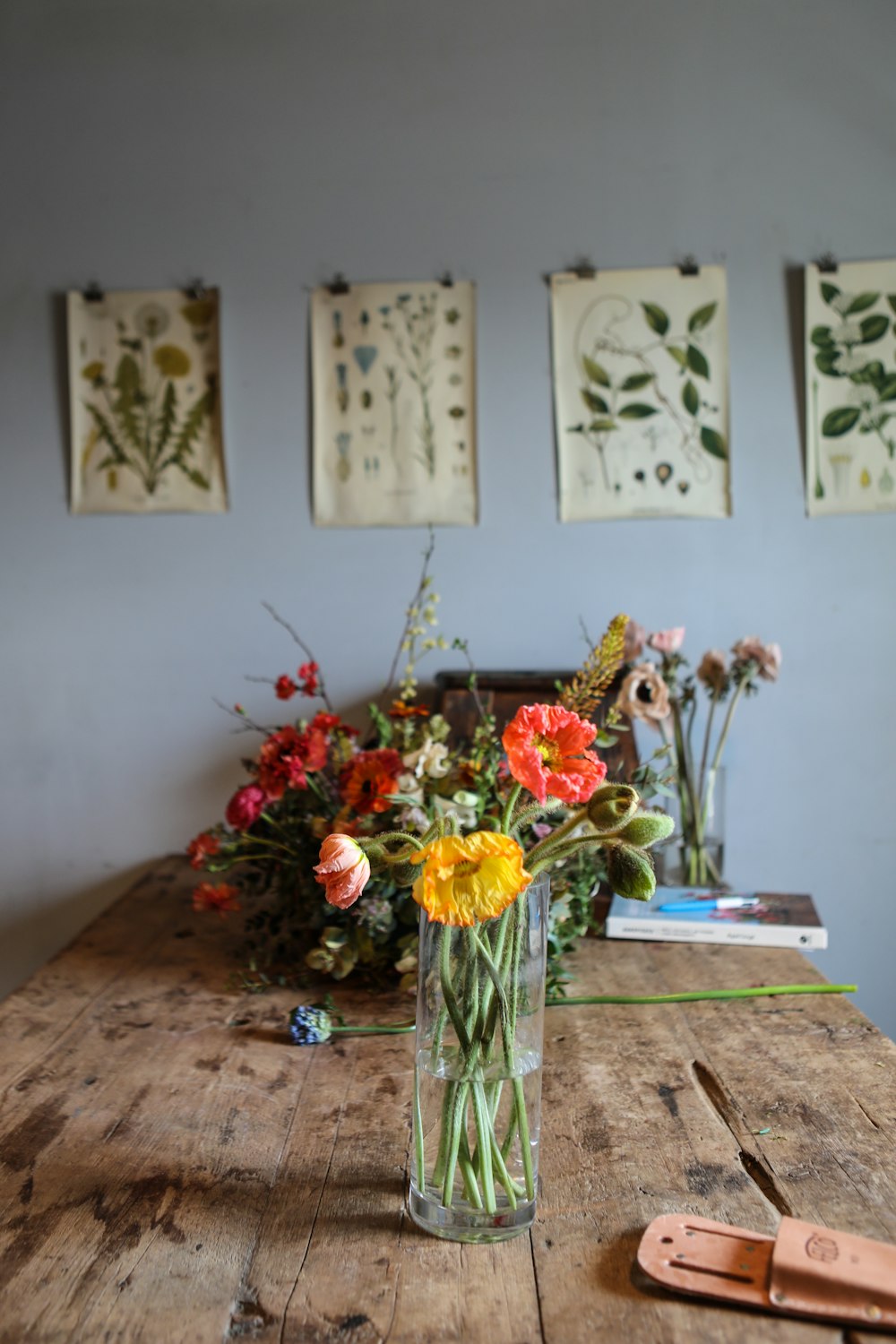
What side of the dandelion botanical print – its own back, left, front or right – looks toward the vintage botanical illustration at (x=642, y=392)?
left

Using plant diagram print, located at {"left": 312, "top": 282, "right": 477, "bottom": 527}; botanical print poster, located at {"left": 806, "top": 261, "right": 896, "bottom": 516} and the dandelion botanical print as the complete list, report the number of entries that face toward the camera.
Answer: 3

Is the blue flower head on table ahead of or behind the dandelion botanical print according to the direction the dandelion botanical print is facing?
ahead

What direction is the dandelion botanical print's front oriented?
toward the camera

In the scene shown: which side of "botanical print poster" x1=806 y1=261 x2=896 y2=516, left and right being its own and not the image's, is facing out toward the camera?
front

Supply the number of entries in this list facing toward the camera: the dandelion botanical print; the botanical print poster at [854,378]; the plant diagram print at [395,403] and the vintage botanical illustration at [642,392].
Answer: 4

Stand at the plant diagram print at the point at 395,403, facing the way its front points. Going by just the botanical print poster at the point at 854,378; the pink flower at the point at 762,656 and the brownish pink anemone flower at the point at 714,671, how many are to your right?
0

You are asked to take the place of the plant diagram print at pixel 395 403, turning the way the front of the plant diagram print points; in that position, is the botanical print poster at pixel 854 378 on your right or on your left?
on your left

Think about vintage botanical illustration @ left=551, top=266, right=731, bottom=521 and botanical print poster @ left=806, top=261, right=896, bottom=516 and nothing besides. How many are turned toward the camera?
2

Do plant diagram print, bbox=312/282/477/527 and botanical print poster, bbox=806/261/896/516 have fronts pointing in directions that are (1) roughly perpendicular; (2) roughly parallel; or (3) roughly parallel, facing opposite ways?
roughly parallel

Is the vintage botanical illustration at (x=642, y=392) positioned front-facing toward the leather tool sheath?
yes

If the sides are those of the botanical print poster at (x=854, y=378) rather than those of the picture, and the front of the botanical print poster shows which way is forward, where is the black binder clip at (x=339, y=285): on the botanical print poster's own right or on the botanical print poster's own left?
on the botanical print poster's own right

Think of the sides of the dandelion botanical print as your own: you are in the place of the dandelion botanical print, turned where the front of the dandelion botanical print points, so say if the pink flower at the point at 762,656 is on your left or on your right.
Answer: on your left

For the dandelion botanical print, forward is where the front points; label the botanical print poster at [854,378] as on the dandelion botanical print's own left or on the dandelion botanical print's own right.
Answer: on the dandelion botanical print's own left

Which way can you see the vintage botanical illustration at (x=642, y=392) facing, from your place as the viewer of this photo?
facing the viewer

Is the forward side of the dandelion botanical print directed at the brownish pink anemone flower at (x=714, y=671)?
no
